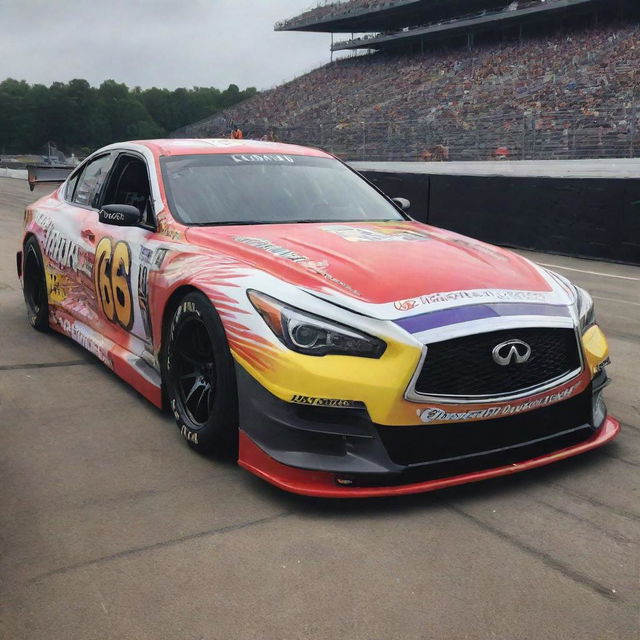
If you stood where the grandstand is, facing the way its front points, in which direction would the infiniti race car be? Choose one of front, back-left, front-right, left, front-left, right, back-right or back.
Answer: front-left

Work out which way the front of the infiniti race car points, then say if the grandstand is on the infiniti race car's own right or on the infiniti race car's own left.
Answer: on the infiniti race car's own left

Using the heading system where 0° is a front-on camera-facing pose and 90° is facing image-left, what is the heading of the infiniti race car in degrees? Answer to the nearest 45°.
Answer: approximately 315°

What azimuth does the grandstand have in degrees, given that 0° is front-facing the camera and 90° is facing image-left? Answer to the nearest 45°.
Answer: approximately 45°

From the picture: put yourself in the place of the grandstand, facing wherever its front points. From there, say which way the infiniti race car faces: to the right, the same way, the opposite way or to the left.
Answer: to the left

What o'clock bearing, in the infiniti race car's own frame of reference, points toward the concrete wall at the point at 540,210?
The concrete wall is roughly at 8 o'clock from the infiniti race car.
